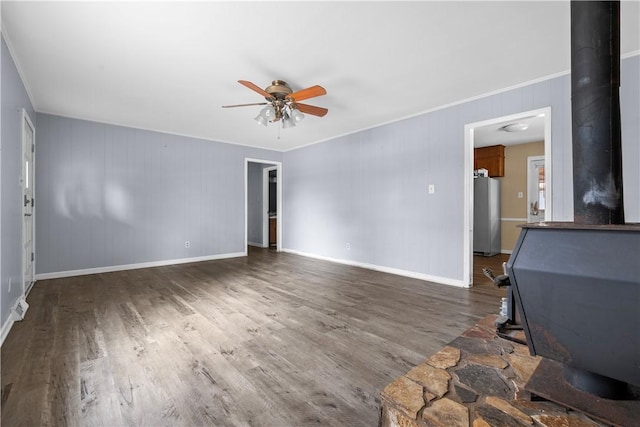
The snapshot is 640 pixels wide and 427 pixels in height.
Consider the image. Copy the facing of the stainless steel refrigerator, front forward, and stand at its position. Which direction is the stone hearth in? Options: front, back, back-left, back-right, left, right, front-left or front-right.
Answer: front-right

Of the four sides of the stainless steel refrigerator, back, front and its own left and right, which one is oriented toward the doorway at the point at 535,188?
left

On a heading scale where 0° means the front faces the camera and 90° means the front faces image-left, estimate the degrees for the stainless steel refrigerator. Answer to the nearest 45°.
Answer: approximately 315°

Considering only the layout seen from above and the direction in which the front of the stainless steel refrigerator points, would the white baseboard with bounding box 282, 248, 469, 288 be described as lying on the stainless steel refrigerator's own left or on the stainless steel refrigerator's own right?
on the stainless steel refrigerator's own right

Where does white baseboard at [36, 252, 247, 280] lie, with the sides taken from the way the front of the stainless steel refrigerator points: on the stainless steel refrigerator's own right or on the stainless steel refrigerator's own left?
on the stainless steel refrigerator's own right
